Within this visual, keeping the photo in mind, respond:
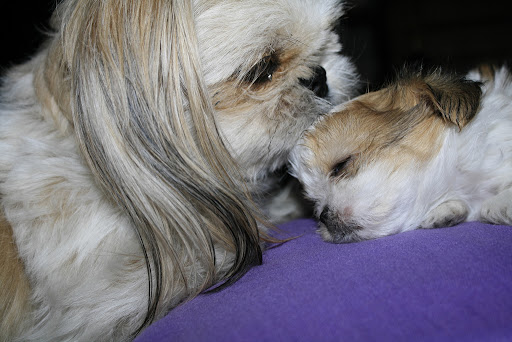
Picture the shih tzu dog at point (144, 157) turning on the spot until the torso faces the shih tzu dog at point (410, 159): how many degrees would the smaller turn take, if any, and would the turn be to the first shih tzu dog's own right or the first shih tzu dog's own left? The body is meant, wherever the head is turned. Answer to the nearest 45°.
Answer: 0° — it already faces it

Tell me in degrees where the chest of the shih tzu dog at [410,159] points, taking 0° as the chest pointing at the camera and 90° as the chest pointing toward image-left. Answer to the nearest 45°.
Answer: approximately 90°

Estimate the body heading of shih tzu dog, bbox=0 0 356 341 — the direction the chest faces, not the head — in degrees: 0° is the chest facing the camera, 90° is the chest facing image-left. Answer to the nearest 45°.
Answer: approximately 270°

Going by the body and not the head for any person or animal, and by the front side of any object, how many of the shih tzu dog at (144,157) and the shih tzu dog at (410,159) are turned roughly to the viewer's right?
1

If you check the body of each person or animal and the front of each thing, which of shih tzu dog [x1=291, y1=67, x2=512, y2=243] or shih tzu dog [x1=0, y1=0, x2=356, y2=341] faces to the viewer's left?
shih tzu dog [x1=291, y1=67, x2=512, y2=243]

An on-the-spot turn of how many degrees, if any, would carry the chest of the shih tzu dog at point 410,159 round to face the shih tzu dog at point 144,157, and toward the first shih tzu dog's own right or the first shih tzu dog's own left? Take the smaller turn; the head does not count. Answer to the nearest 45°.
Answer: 0° — it already faces it
